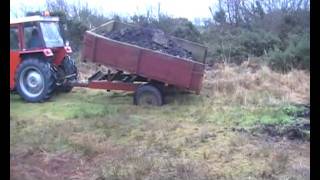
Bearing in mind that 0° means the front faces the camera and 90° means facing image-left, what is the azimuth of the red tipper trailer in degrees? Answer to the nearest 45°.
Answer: approximately 90°

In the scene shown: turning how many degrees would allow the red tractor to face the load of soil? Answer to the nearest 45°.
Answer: approximately 135° to its right

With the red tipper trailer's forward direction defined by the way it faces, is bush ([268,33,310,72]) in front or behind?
behind

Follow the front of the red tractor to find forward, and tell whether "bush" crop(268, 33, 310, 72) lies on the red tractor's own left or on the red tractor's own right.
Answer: on the red tractor's own right

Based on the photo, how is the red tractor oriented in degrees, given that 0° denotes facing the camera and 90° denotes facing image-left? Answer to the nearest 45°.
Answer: approximately 135°
